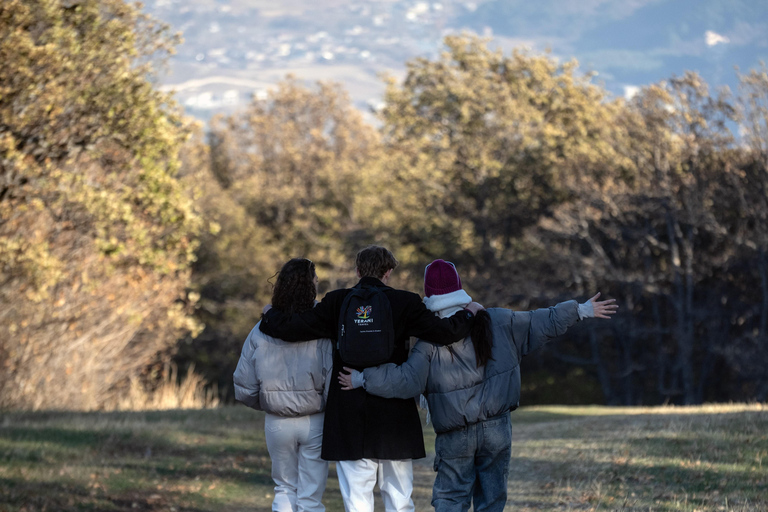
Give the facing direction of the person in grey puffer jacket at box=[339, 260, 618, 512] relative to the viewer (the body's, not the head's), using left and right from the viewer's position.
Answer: facing away from the viewer

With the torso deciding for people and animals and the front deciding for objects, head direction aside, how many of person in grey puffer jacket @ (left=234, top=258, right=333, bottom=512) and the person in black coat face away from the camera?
2

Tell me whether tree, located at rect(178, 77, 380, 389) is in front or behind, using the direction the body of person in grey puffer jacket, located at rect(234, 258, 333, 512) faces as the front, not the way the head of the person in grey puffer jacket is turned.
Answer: in front

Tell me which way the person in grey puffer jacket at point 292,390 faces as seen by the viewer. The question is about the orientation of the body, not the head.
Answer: away from the camera

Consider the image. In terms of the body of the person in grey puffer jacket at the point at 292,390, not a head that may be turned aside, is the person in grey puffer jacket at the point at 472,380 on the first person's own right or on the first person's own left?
on the first person's own right

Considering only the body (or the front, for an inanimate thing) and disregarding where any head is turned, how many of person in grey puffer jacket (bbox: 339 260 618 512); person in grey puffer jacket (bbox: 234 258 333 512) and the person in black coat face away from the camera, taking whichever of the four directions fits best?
3

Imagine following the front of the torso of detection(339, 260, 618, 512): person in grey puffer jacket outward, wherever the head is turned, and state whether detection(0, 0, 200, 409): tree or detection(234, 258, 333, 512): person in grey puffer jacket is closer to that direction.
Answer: the tree

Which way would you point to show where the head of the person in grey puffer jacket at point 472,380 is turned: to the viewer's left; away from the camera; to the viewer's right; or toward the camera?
away from the camera

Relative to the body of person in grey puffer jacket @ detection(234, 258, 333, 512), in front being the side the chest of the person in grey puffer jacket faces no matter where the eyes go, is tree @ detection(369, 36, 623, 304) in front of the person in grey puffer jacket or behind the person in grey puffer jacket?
in front

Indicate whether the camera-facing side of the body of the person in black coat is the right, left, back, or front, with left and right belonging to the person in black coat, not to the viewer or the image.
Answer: back

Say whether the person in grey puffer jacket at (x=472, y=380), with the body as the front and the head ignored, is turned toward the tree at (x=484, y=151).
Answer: yes
